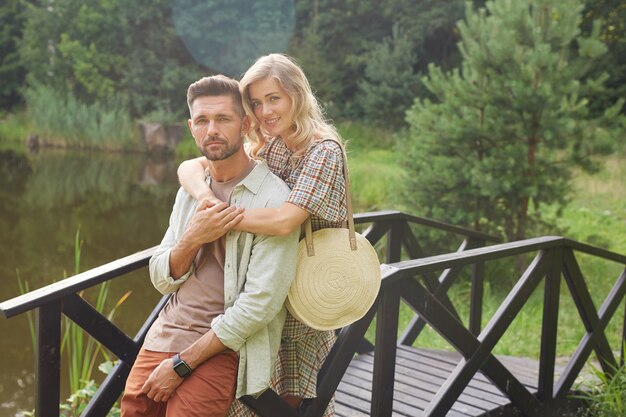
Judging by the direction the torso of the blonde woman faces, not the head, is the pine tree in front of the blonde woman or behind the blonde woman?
behind

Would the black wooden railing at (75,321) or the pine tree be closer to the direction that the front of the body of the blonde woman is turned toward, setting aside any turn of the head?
the black wooden railing

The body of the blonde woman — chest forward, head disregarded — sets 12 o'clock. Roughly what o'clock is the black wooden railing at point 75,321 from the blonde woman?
The black wooden railing is roughly at 2 o'clock from the blonde woman.

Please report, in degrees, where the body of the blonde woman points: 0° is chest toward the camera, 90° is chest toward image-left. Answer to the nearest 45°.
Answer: approximately 45°
